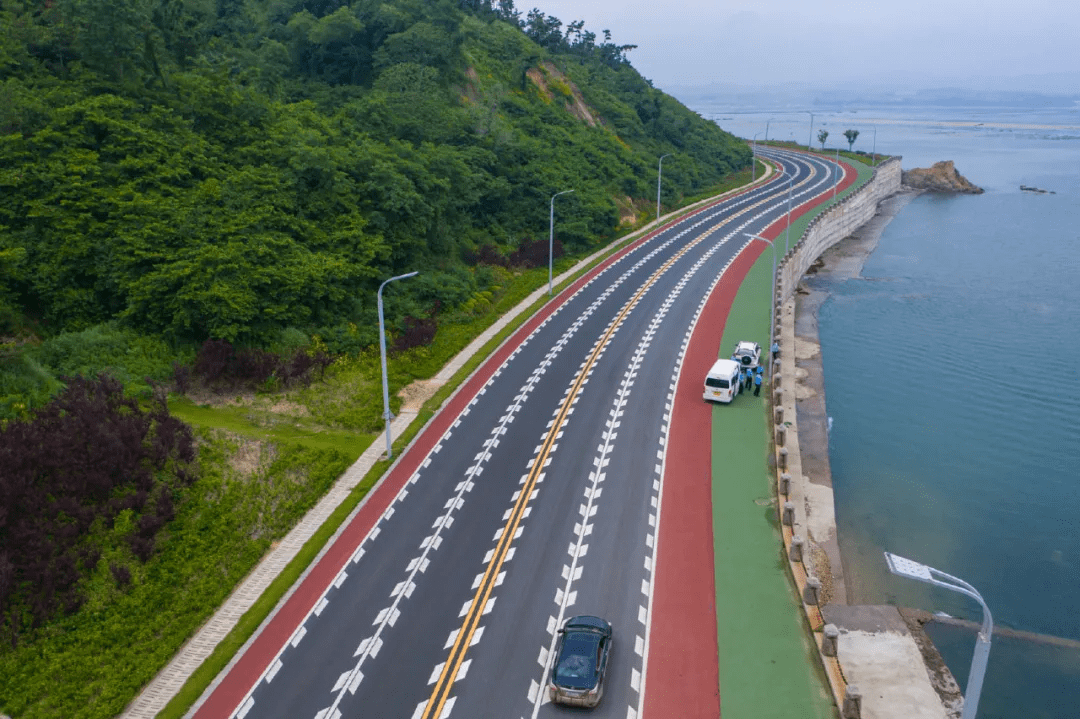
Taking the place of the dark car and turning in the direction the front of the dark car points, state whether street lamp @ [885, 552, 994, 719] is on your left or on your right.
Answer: on your right

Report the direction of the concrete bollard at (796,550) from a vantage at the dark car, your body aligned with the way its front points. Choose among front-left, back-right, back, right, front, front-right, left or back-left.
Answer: front-right

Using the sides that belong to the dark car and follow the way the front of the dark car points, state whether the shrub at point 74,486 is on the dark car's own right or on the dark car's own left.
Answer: on the dark car's own left

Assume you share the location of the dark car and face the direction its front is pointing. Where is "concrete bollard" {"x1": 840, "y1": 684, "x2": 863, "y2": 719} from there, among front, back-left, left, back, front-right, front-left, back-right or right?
right

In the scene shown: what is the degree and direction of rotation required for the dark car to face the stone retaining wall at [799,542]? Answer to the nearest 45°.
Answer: approximately 45° to its right

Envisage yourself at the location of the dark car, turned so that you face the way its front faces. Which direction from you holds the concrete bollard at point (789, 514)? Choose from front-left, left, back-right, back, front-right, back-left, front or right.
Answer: front-right

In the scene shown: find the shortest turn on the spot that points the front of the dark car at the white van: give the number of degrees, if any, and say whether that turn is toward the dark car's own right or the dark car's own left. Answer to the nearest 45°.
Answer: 0° — it already faces it

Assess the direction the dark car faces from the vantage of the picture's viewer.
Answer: facing away from the viewer
